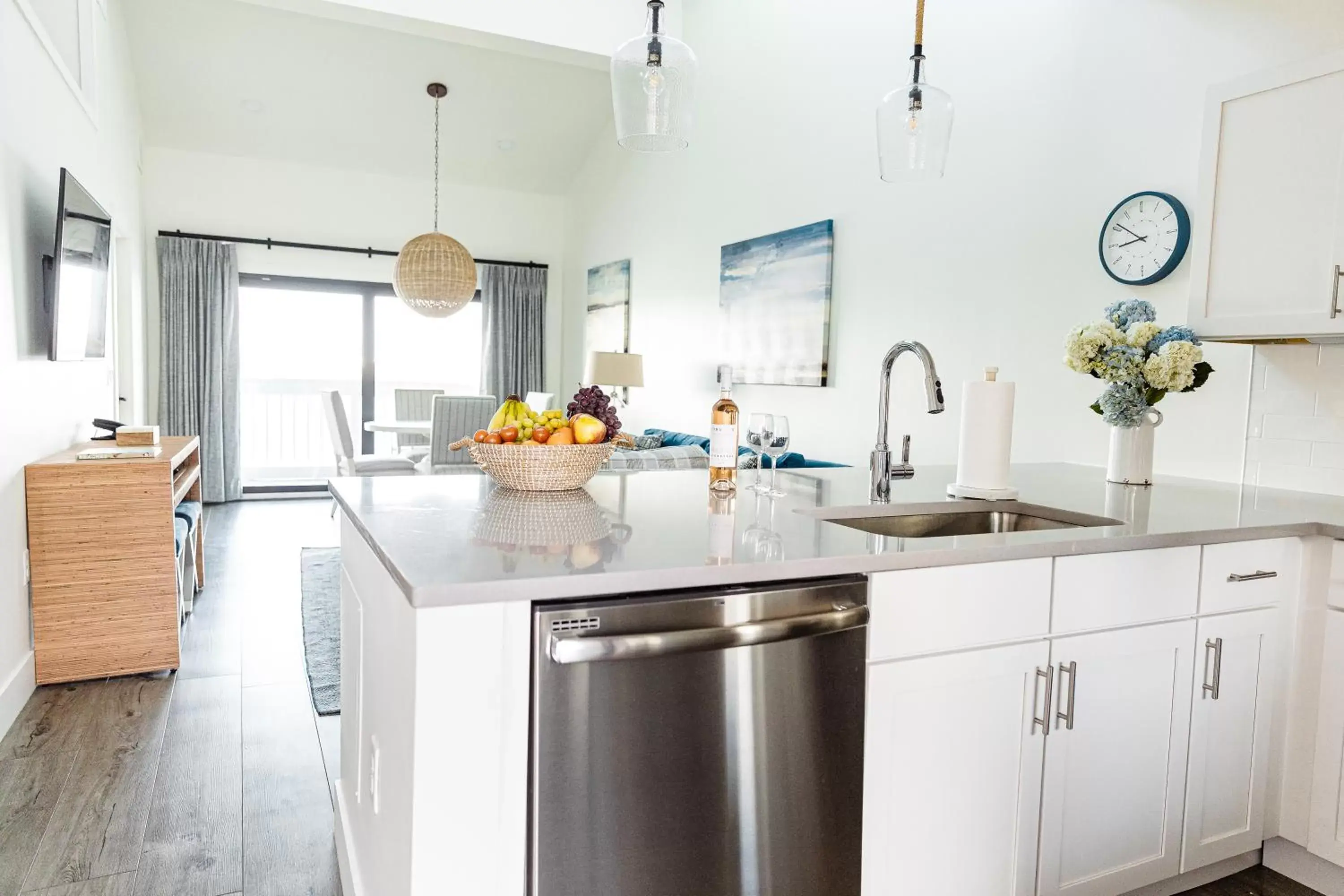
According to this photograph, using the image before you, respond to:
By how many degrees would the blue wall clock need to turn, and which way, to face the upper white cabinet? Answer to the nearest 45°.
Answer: approximately 90° to its left

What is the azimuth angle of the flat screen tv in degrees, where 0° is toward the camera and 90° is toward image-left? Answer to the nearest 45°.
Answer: approximately 270°

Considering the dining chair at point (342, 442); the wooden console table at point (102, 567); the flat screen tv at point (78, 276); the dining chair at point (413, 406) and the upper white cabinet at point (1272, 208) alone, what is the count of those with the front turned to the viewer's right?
3

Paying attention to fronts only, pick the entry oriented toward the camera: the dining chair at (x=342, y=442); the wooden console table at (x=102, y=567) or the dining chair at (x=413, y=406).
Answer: the dining chair at (x=413, y=406)

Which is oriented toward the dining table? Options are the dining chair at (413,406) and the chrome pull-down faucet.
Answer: the dining chair

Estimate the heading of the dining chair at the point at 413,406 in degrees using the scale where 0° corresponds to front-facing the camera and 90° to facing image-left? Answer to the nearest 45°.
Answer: approximately 0°

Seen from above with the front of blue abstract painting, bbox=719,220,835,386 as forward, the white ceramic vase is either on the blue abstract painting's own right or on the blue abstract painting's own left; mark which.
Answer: on the blue abstract painting's own left

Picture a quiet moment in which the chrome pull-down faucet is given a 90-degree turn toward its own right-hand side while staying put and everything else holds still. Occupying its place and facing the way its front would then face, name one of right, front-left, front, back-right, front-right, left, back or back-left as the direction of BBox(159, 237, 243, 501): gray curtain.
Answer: right

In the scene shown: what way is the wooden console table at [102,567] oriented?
to the viewer's right

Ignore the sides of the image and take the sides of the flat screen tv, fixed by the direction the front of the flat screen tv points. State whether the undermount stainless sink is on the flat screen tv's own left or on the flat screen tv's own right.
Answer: on the flat screen tv's own right

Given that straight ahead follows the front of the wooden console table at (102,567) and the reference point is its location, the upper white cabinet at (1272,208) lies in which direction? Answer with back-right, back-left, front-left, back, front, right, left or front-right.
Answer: front-right

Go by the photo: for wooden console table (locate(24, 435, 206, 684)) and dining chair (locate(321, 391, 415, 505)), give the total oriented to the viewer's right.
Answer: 2

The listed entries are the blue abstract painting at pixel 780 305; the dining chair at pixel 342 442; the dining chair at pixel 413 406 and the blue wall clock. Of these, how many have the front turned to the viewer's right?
1

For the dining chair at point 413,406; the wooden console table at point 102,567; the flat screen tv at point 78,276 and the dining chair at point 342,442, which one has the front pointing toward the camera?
the dining chair at point 413,406

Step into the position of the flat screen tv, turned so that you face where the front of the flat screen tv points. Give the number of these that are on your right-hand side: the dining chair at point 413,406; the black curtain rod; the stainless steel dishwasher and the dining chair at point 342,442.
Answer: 1

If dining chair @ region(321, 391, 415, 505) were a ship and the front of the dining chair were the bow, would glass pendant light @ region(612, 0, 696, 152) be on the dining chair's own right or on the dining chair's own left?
on the dining chair's own right
